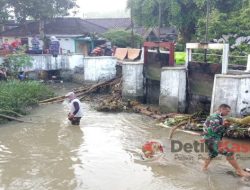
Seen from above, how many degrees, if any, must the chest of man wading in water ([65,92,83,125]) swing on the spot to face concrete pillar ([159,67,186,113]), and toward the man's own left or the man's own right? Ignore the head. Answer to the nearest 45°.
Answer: approximately 180°

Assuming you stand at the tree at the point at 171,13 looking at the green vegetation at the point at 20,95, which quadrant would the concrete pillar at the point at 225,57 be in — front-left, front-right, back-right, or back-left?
front-left

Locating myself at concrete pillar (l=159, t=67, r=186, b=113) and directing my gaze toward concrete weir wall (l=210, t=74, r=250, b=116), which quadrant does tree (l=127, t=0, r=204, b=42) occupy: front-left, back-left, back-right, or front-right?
back-left

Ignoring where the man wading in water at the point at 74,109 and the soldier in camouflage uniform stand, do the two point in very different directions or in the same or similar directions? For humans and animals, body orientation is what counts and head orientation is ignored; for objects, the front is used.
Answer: very different directions

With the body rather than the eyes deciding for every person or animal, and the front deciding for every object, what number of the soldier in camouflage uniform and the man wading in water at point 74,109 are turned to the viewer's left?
1
